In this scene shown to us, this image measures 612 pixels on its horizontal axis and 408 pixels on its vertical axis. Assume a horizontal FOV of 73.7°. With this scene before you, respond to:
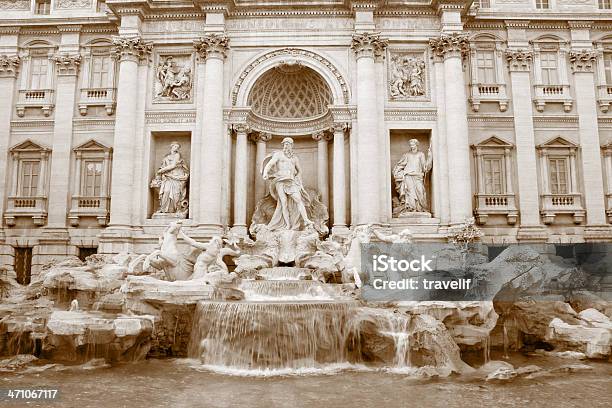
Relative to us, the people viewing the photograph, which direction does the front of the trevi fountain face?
facing the viewer

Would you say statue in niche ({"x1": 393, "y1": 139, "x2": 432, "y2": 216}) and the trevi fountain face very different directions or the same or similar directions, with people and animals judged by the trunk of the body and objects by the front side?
same or similar directions

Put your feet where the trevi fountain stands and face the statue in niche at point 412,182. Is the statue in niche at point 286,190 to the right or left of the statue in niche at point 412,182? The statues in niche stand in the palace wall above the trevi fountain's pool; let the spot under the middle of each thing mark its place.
left

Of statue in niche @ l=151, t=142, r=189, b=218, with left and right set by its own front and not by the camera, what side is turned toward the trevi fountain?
front

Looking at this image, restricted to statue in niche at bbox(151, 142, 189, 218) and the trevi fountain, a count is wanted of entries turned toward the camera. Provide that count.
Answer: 2

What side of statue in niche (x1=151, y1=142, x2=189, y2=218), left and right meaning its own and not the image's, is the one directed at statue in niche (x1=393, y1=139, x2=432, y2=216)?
left

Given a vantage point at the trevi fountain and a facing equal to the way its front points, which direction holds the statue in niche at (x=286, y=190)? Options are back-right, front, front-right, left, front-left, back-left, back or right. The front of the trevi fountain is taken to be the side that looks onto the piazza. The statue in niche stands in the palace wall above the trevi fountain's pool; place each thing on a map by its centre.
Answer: back

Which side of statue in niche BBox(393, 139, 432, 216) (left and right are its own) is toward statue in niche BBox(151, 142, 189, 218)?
right

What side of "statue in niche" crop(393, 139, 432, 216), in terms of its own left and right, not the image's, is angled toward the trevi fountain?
front

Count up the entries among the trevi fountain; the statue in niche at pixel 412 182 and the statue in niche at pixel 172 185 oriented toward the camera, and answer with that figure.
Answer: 3

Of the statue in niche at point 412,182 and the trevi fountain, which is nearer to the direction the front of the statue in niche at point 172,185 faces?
the trevi fountain

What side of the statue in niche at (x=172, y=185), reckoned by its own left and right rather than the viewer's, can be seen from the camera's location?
front

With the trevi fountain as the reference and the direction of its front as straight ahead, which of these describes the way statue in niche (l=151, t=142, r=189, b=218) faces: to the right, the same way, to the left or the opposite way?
the same way

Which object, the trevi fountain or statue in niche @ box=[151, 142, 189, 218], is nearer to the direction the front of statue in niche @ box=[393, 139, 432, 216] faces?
the trevi fountain
